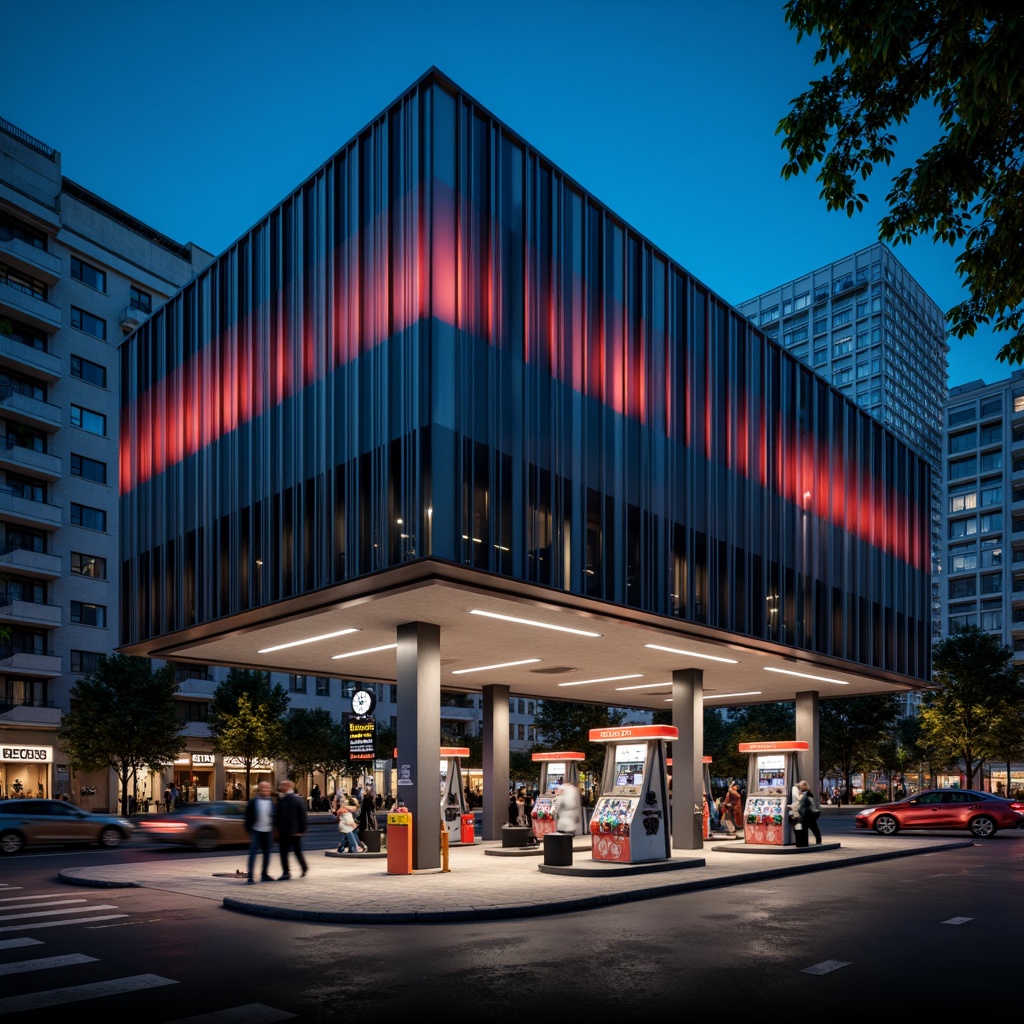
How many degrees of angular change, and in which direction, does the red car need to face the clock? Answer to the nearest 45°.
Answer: approximately 45° to its left

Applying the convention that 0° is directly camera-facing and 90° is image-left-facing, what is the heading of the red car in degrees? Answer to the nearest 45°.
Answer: approximately 90°

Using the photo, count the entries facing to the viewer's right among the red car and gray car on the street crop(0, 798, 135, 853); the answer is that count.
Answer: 1

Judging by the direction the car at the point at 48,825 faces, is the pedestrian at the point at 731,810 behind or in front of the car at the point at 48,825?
in front

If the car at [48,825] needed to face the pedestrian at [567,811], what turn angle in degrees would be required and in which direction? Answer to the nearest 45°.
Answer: approximately 45° to its right

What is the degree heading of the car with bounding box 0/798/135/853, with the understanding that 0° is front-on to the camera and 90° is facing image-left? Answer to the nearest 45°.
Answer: approximately 270°
